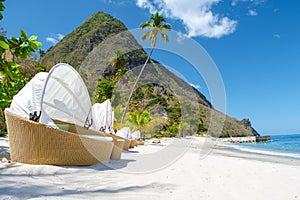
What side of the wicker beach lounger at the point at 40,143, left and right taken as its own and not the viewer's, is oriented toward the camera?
right
